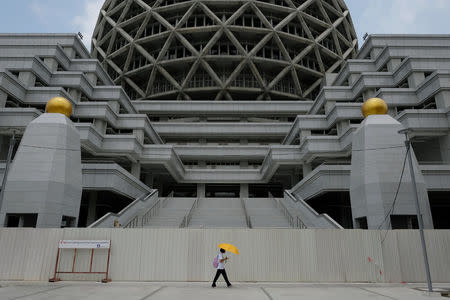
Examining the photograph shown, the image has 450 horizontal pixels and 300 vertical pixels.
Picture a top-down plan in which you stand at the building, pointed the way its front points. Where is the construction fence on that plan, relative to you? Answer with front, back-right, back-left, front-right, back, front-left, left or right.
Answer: front

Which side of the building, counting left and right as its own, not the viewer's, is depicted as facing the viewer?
front
